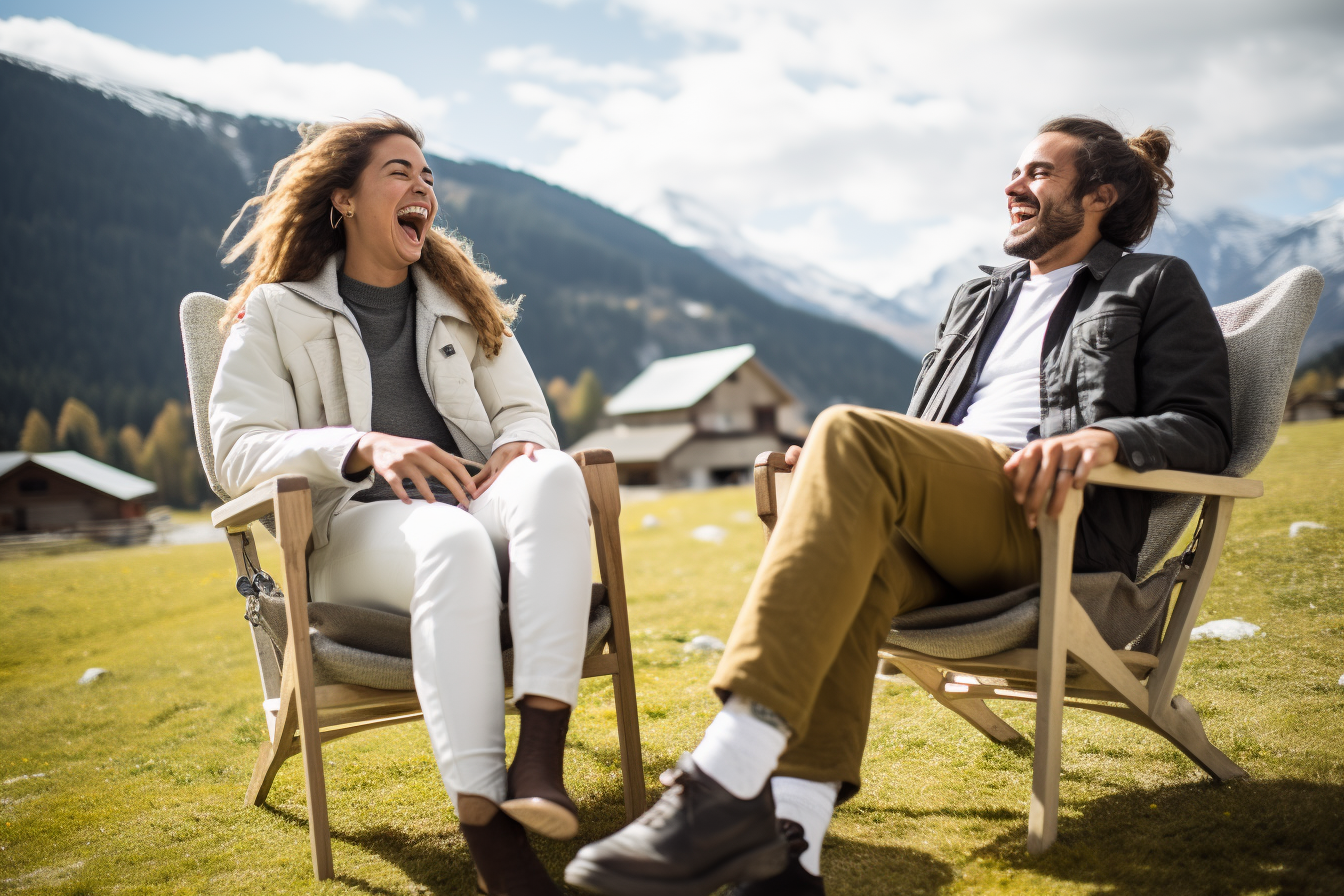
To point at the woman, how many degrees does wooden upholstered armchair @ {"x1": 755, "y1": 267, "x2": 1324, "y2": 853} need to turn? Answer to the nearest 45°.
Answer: approximately 45° to its right

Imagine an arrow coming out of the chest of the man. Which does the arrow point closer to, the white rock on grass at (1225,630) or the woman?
the woman

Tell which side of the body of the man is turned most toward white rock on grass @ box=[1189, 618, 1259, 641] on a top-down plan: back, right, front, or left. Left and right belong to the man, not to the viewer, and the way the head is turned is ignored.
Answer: back

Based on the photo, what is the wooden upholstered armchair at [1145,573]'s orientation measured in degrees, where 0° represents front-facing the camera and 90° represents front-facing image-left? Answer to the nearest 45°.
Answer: approximately 45°

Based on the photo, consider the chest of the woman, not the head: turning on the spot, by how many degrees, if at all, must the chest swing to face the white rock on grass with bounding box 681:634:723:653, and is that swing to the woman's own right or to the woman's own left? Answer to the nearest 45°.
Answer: approximately 90° to the woman's own left

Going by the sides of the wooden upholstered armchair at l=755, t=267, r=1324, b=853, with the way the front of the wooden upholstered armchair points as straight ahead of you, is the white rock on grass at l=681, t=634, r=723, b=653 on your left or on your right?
on your right
